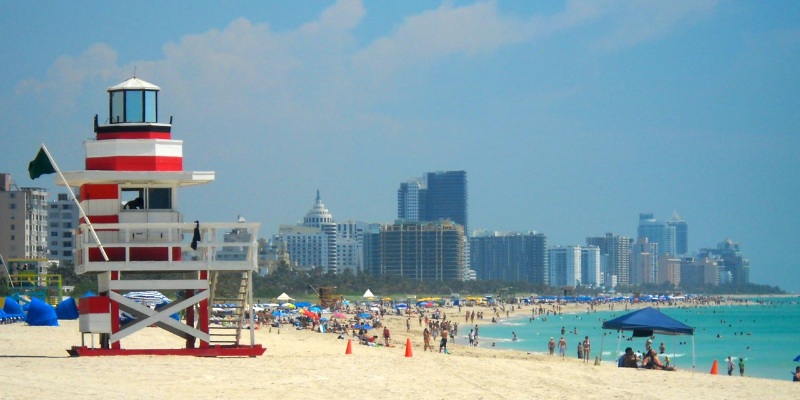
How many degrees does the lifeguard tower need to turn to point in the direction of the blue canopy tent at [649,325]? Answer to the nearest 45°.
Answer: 0° — it already faces it

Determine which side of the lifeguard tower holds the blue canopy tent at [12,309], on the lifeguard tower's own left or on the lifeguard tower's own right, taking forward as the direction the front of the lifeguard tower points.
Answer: on the lifeguard tower's own left

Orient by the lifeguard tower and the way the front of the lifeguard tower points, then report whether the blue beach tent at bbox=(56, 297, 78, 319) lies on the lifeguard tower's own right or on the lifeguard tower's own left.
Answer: on the lifeguard tower's own left

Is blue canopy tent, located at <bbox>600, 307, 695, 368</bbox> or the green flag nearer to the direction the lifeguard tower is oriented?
the blue canopy tent

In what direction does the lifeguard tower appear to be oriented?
to the viewer's right
